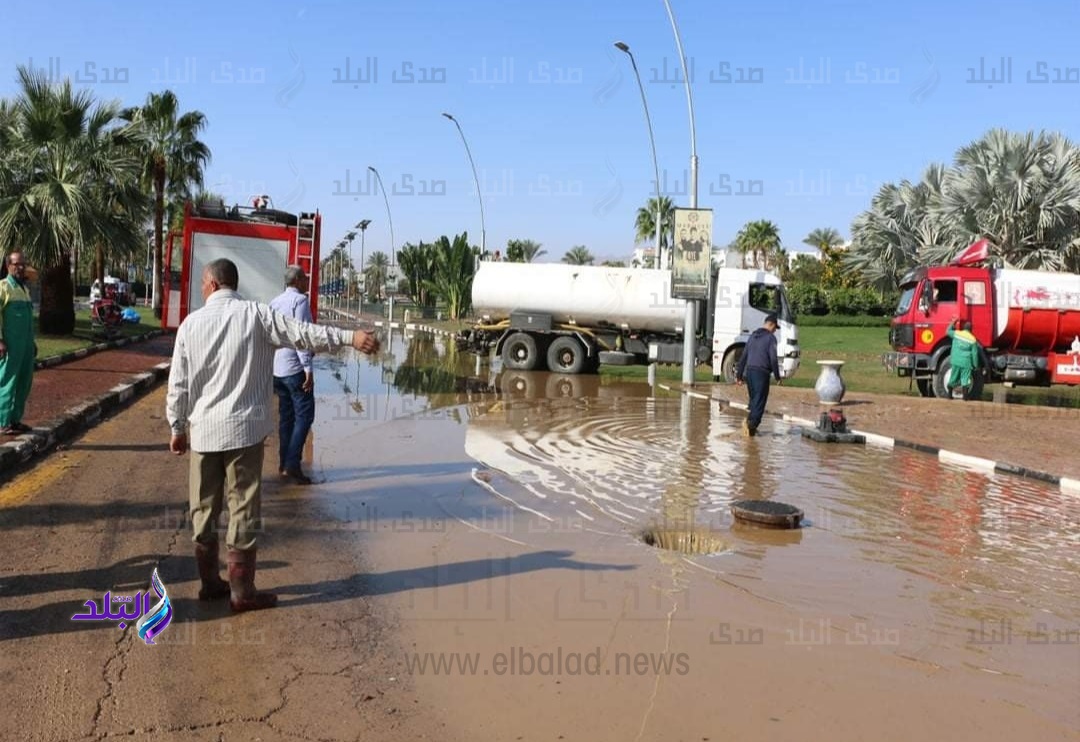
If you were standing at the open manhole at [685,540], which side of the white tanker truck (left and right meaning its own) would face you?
right

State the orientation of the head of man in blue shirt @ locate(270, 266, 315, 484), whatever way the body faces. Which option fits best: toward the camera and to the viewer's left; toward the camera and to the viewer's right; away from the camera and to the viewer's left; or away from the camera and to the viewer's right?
away from the camera and to the viewer's right

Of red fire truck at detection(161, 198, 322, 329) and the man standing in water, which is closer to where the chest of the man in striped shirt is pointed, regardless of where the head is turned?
the red fire truck

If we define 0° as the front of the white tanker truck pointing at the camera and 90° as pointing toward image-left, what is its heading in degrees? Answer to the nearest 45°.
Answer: approximately 270°

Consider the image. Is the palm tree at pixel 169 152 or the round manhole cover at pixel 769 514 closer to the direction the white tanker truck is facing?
the round manhole cover

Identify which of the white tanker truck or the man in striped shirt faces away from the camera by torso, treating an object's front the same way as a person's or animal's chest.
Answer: the man in striped shirt

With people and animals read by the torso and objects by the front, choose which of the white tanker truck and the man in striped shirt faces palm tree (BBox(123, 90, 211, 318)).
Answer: the man in striped shirt

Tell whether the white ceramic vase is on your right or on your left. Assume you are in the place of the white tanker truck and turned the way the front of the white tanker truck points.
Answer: on your right

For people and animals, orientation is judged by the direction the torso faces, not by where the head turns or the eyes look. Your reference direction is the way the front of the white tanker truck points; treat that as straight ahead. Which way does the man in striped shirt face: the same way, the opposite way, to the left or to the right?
to the left

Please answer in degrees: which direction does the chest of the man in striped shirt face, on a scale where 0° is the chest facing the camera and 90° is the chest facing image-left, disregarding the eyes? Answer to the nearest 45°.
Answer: approximately 180°

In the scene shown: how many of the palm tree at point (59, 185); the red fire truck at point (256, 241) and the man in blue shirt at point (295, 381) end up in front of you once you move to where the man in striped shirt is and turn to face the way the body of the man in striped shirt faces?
3

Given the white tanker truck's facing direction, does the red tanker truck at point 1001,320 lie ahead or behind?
ahead

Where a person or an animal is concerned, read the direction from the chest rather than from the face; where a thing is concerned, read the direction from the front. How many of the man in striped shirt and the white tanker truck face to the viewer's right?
1
